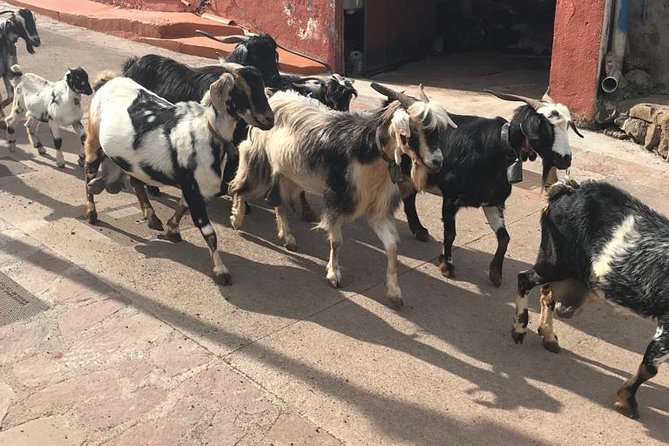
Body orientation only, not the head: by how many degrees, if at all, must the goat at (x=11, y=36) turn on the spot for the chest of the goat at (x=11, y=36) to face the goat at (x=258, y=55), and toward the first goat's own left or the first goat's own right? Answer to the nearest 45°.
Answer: approximately 45° to the first goat's own right

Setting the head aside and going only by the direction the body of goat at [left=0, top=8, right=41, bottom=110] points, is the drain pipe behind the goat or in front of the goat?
in front

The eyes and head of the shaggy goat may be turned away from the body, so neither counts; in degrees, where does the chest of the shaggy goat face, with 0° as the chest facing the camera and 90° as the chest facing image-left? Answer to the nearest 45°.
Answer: approximately 315°

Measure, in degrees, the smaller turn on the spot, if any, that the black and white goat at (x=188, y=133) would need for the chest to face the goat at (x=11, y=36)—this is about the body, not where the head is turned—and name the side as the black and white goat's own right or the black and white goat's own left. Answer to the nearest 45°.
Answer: approximately 180°

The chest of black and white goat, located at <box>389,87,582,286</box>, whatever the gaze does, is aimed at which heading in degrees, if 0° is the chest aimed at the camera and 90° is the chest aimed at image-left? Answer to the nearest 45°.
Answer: approximately 315°

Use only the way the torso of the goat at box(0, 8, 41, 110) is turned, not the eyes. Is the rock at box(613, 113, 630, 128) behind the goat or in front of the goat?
in front

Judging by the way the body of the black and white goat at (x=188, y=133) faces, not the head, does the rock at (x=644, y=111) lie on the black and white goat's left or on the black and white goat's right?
on the black and white goat's left

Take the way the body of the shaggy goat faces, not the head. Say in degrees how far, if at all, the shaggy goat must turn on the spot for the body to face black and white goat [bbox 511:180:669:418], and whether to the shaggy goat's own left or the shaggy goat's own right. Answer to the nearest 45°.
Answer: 0° — it already faces it

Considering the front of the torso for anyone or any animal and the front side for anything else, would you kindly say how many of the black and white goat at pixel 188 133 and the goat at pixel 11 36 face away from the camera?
0

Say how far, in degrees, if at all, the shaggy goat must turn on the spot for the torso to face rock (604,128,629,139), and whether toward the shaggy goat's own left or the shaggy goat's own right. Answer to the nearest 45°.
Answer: approximately 90° to the shaggy goat's own left

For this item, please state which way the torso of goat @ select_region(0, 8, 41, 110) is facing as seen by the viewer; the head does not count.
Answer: to the viewer's right
